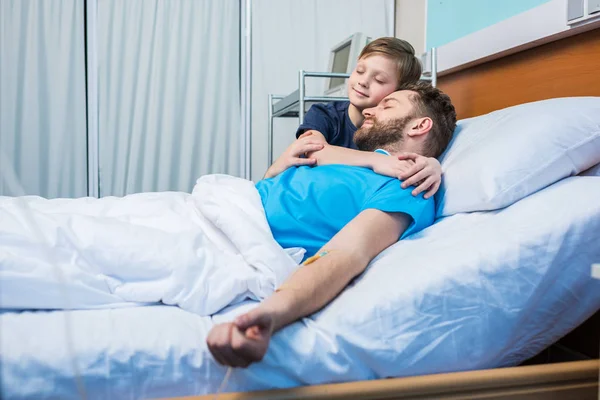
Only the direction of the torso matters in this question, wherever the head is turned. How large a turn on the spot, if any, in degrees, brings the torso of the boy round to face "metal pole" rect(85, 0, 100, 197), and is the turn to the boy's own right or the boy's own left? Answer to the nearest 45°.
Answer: approximately 135° to the boy's own right

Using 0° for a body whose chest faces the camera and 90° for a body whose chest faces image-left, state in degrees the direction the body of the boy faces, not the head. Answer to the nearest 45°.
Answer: approximately 0°

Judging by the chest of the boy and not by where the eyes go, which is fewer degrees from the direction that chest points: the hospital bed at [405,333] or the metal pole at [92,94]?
the hospital bed
